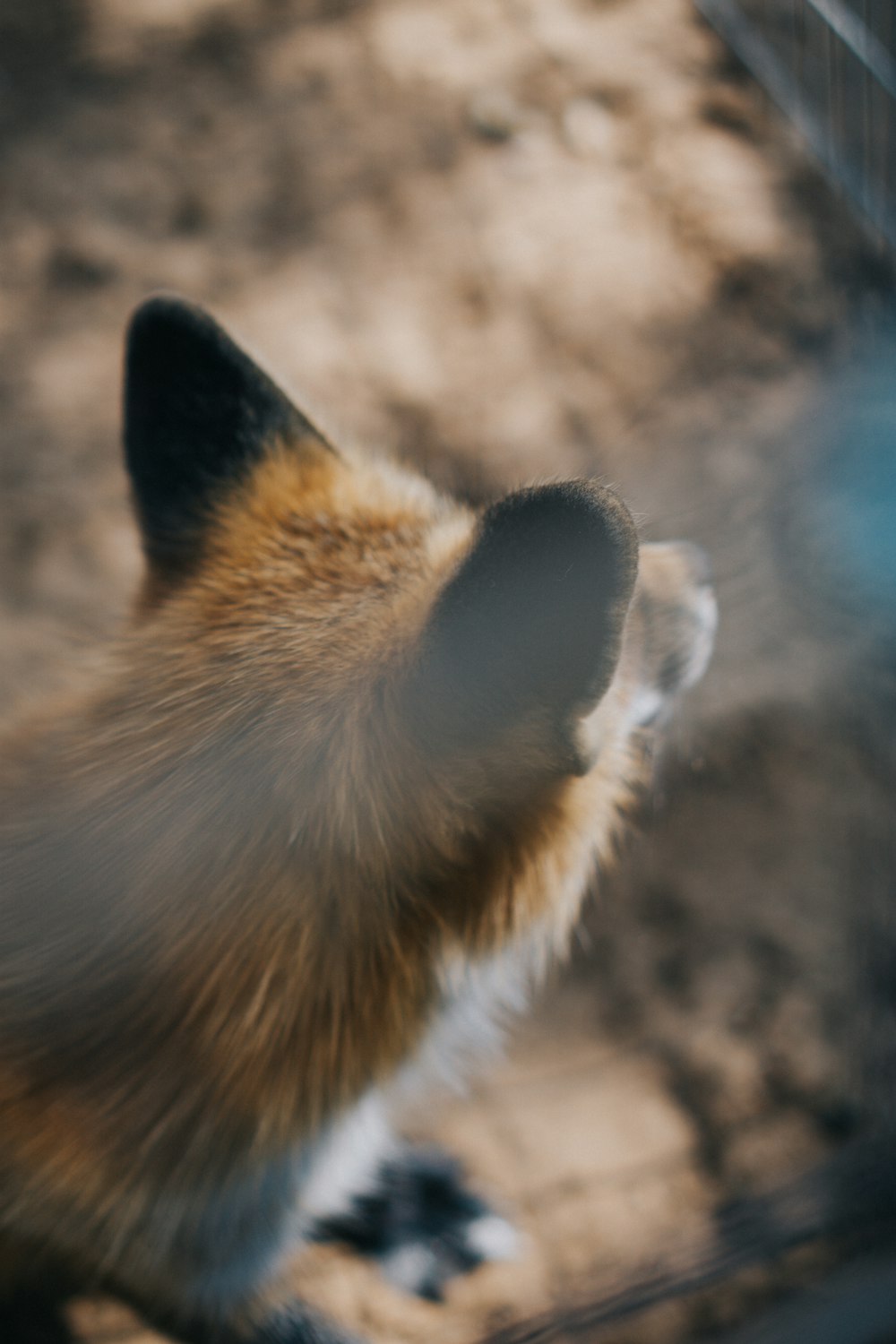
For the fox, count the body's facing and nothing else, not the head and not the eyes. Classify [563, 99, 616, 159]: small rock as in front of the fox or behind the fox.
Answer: in front

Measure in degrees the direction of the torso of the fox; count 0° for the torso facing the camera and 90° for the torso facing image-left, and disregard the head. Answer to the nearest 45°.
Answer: approximately 225°

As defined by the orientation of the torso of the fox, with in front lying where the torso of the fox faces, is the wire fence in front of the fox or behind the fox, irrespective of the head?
in front

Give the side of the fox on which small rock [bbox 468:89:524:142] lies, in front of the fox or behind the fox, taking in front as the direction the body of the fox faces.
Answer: in front
